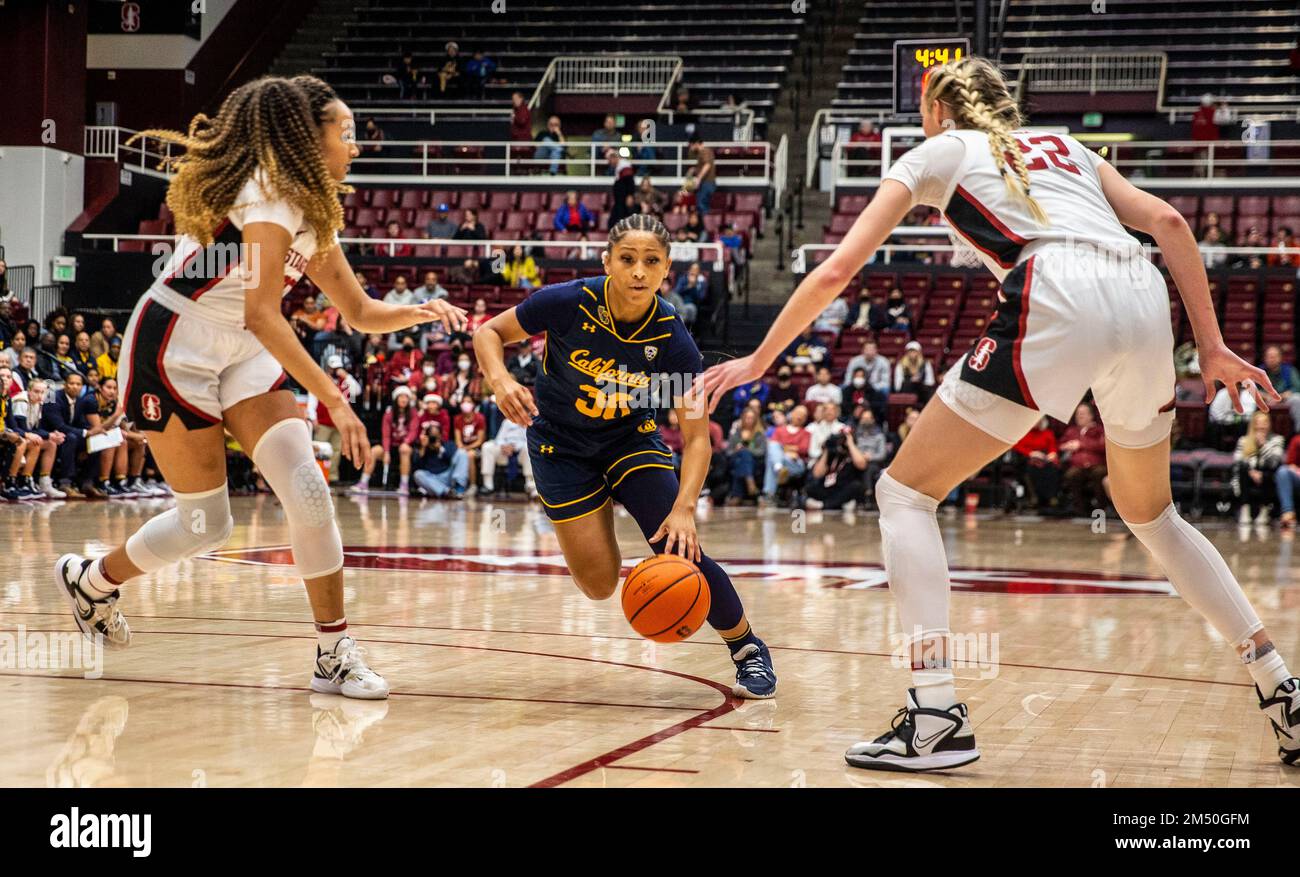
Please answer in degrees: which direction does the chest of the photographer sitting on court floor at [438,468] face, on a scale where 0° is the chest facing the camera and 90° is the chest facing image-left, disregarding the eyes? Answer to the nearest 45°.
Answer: approximately 0°

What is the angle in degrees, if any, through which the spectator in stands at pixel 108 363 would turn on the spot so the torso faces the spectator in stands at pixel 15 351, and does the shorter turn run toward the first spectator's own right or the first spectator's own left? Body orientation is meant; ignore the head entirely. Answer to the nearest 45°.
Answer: approximately 90° to the first spectator's own right

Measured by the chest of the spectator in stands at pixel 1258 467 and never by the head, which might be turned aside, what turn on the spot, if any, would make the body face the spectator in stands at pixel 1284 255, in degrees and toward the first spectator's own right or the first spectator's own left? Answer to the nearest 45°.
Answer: approximately 180°

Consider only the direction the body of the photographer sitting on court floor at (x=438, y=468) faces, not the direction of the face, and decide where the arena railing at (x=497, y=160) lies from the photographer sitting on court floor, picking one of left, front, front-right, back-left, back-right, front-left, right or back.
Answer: back

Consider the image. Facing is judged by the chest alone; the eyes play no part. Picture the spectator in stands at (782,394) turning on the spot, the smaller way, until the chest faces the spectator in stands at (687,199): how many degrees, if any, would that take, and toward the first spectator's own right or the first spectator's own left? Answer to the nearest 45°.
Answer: approximately 180°

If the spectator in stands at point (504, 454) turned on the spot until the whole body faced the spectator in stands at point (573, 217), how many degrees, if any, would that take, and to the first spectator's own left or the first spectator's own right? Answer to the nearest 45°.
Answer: approximately 180°
